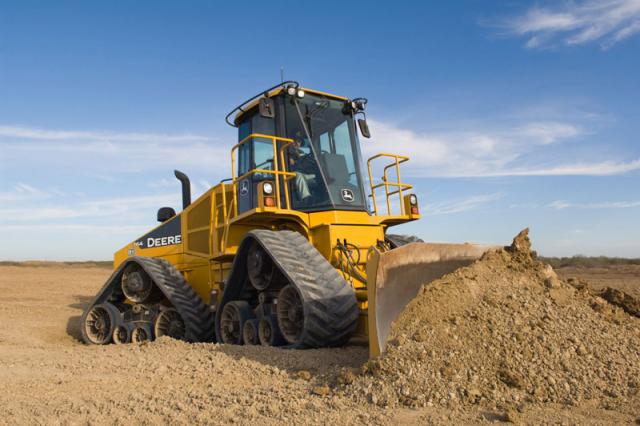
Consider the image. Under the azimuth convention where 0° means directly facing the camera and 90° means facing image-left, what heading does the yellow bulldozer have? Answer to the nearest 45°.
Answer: approximately 315°

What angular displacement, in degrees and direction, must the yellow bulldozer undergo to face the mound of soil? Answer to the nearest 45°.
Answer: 0° — it already faces it
